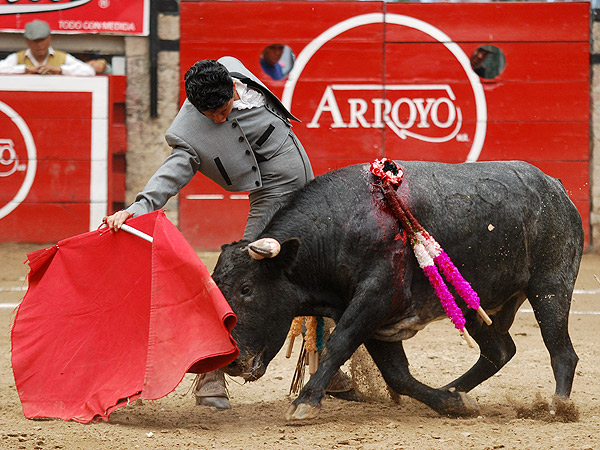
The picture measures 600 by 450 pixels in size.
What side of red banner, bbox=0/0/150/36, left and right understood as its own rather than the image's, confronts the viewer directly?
front

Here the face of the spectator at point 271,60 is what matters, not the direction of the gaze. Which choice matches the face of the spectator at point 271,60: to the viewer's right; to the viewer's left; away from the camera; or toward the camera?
toward the camera

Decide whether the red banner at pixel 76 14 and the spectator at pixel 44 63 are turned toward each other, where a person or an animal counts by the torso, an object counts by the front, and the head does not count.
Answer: no

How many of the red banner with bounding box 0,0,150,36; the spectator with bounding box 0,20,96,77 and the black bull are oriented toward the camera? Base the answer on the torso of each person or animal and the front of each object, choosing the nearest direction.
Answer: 2

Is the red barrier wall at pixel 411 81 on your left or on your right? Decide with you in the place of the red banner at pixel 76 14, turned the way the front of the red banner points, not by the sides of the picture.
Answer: on your left

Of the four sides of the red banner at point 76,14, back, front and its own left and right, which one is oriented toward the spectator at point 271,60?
left

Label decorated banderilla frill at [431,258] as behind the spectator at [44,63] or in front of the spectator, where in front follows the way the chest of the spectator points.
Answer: in front

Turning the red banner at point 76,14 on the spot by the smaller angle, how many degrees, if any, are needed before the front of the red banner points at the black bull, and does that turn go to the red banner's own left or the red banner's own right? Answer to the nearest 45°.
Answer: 0° — it already faces it

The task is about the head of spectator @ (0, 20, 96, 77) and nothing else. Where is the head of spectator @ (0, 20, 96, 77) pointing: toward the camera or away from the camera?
toward the camera

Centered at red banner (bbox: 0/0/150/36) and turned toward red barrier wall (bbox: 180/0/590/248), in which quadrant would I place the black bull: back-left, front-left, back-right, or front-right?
front-right

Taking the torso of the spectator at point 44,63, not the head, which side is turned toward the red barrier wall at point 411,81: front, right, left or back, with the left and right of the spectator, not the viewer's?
left

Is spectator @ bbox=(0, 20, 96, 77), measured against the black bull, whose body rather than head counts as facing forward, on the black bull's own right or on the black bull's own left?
on the black bull's own right

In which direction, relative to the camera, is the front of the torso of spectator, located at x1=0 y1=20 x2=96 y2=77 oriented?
toward the camera

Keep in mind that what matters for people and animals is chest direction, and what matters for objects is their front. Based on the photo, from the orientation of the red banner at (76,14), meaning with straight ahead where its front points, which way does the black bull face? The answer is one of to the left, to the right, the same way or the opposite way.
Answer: to the right

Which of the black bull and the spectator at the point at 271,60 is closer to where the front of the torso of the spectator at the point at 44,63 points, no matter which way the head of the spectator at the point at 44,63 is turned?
the black bull

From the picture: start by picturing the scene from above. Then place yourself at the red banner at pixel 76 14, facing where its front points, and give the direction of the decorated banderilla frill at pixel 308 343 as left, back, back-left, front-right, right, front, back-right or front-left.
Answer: front

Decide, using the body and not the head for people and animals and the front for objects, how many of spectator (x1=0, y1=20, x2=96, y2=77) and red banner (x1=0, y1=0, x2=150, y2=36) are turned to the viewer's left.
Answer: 0

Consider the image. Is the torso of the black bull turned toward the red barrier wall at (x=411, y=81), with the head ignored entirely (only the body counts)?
no

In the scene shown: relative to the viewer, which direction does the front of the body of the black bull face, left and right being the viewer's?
facing to the left of the viewer

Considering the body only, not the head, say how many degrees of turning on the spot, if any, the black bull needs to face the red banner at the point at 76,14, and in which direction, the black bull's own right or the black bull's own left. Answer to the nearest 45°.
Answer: approximately 45° to the black bull's own right

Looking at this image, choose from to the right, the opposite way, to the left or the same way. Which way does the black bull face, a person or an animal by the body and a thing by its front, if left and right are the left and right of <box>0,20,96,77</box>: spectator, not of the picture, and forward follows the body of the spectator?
to the right
